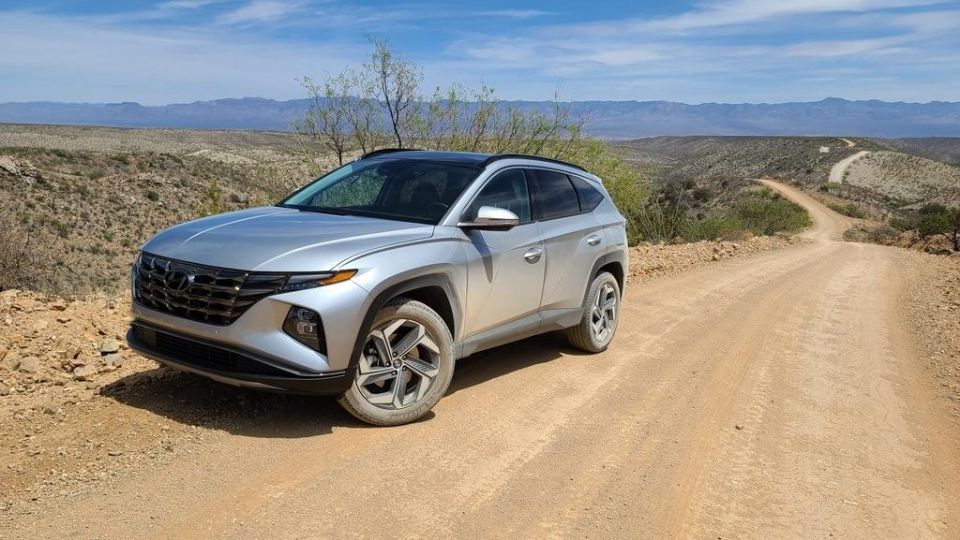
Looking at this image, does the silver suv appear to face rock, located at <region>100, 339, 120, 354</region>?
no

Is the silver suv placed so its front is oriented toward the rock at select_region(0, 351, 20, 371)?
no

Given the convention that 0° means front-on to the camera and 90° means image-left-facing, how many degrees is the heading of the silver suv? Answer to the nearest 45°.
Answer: approximately 45°

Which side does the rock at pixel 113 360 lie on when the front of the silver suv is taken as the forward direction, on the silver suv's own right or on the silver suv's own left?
on the silver suv's own right

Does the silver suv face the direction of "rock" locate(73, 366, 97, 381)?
no

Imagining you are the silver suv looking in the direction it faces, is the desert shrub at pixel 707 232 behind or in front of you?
behind

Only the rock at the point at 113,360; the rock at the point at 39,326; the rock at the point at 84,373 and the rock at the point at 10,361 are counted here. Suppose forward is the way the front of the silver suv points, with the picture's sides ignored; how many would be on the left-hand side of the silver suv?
0

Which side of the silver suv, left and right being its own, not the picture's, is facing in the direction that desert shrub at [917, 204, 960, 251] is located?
back

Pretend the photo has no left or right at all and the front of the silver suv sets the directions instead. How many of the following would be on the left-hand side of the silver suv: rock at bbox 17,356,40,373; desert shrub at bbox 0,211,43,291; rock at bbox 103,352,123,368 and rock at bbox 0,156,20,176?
0

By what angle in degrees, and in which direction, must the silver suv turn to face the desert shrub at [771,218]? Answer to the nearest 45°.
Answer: approximately 180°

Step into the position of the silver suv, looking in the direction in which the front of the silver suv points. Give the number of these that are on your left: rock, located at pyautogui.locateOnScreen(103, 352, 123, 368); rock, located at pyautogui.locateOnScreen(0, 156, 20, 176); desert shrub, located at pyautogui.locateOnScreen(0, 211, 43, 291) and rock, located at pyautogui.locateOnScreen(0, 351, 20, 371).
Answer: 0

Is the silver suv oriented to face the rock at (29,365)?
no

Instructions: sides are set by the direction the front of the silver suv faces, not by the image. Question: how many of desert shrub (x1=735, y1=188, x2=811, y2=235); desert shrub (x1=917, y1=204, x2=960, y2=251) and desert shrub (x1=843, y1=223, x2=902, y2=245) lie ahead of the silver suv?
0

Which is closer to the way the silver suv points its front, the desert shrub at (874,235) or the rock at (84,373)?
the rock

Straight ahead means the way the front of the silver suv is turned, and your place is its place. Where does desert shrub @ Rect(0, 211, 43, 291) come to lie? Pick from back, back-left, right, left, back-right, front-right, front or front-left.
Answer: right

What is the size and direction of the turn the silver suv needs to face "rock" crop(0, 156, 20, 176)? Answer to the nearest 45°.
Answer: approximately 90° to its right

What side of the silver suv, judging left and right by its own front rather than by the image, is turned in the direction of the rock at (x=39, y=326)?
right
